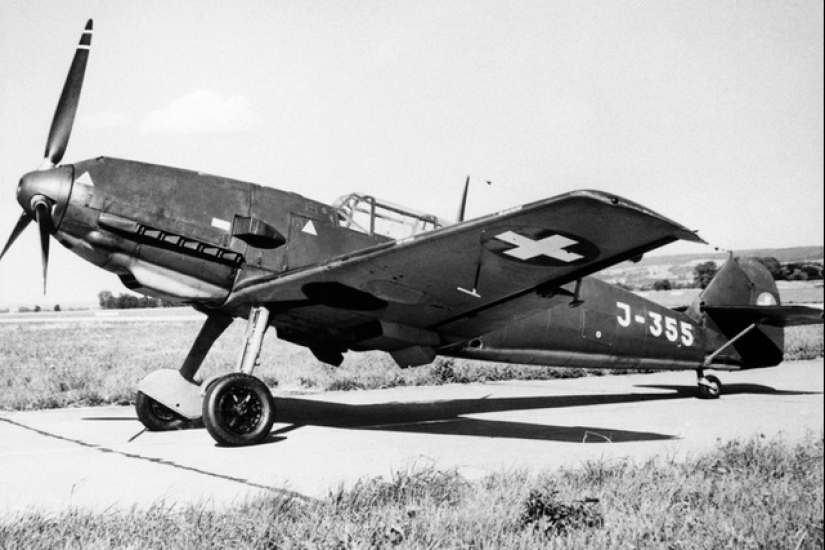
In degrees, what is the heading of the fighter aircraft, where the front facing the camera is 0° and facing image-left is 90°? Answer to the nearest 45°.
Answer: approximately 45°
